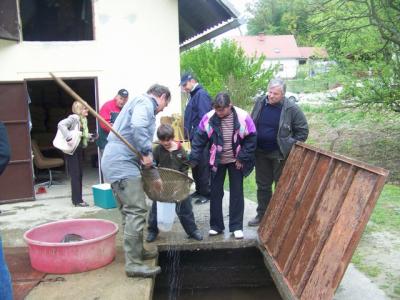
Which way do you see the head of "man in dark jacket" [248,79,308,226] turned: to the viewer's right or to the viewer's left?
to the viewer's left

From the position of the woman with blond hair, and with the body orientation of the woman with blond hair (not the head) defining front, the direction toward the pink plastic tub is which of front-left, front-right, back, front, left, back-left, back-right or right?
right

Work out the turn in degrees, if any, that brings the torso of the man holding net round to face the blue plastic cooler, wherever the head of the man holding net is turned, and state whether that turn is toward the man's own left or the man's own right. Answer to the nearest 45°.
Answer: approximately 90° to the man's own left

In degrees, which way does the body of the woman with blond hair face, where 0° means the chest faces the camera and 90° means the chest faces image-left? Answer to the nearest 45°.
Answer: approximately 270°

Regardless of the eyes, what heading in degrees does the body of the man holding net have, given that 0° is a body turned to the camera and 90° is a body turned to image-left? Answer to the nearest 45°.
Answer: approximately 270°

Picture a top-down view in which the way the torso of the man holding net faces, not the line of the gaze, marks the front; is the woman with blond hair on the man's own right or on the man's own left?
on the man's own left

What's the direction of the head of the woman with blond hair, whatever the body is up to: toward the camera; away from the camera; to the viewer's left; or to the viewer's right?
to the viewer's right

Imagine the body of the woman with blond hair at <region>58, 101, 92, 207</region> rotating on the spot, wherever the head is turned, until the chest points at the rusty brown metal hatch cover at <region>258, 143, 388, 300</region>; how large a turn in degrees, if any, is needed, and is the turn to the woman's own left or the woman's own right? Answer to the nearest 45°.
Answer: approximately 45° to the woman's own right

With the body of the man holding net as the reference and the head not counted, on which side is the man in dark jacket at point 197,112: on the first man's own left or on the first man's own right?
on the first man's own left
